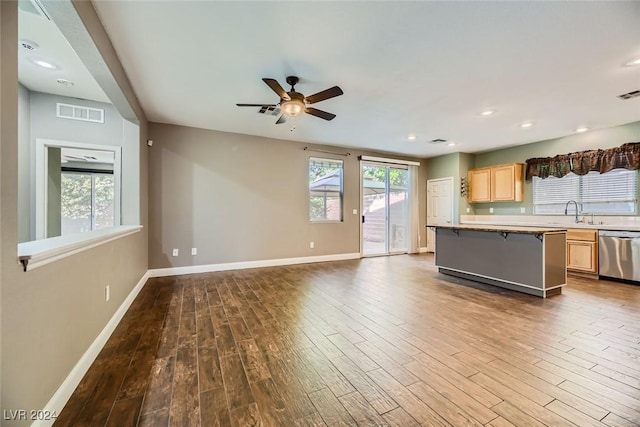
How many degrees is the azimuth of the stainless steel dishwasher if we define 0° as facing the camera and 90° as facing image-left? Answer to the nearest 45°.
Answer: approximately 0°

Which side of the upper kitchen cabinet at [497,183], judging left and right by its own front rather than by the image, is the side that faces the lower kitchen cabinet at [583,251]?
left

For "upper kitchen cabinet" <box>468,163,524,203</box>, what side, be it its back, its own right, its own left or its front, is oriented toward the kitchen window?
left

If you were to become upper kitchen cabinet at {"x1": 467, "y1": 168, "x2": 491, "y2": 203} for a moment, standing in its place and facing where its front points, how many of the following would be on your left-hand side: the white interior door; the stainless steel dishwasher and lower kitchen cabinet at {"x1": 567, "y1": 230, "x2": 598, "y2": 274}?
2

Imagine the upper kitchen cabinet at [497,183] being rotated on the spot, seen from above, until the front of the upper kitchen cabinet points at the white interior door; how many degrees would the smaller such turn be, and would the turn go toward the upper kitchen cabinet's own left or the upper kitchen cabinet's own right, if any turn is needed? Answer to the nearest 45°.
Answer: approximately 45° to the upper kitchen cabinet's own right

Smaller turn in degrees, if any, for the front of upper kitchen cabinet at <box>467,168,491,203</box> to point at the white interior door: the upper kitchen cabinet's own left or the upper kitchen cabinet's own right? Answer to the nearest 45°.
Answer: approximately 45° to the upper kitchen cabinet's own right

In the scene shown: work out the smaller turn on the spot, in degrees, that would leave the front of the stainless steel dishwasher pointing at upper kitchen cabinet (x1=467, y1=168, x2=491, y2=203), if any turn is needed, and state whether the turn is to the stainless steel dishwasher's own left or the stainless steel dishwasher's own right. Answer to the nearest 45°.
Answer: approximately 135° to the stainless steel dishwasher's own right

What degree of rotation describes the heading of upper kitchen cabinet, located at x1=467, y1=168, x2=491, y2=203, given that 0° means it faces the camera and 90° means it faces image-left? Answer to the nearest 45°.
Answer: approximately 45°
